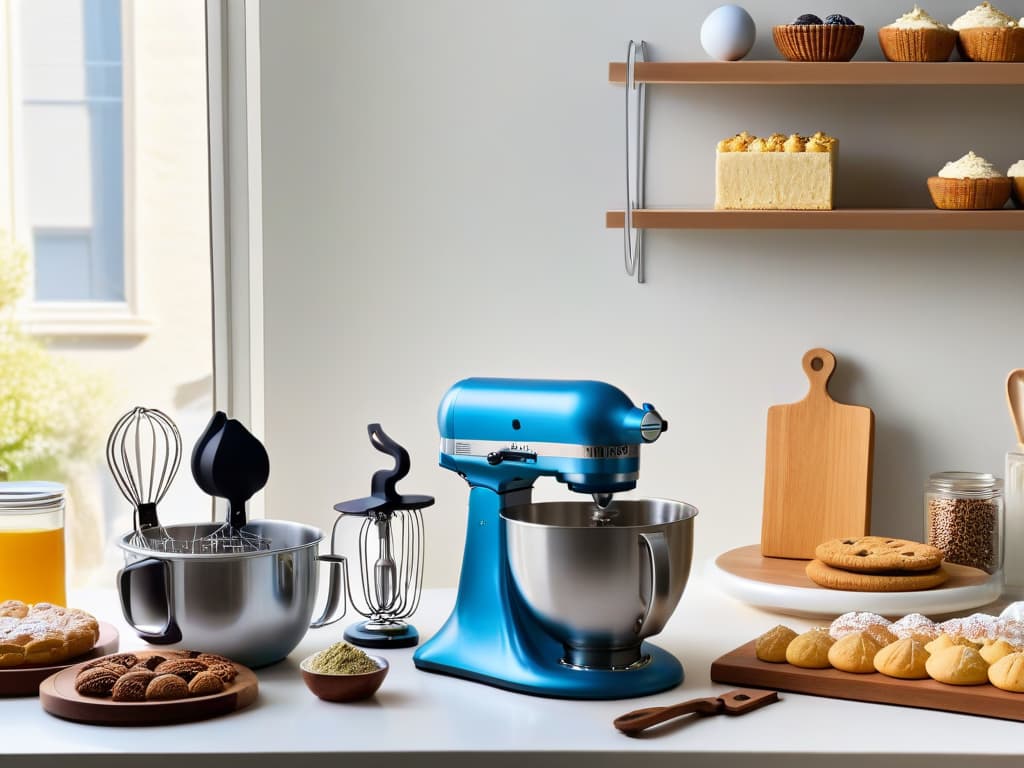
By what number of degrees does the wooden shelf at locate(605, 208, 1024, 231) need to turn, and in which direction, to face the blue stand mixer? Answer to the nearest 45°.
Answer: approximately 45° to its right

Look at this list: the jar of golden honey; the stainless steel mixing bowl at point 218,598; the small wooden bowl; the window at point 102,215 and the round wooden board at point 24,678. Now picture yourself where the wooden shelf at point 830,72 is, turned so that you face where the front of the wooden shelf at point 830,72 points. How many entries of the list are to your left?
0

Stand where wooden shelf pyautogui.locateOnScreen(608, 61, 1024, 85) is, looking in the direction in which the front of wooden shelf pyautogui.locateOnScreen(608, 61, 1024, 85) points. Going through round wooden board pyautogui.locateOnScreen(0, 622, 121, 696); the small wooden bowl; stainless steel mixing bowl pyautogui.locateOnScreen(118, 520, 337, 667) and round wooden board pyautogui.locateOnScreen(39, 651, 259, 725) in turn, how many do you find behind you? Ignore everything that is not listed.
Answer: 0

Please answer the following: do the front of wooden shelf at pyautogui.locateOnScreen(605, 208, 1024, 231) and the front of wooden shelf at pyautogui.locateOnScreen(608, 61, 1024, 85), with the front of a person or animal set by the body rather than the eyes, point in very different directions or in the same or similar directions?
same or similar directions

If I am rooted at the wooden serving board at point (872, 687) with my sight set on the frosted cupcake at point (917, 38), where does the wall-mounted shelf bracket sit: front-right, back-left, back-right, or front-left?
front-left

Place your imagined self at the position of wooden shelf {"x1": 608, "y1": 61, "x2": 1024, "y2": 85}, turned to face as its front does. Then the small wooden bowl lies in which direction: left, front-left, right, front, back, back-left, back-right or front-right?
front-right

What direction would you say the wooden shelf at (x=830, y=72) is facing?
toward the camera

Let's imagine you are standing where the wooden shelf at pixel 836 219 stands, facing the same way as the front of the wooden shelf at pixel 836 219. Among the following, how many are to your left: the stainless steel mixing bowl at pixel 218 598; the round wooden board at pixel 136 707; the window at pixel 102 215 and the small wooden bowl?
0

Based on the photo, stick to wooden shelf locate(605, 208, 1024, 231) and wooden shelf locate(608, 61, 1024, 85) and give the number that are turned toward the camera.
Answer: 2
